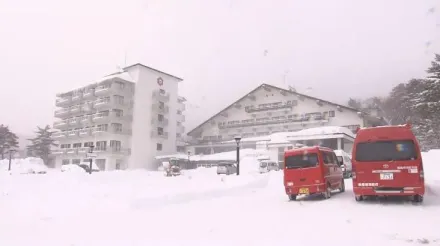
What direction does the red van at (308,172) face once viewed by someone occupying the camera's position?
facing away from the viewer and to the right of the viewer

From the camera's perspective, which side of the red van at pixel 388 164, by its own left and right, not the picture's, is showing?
back

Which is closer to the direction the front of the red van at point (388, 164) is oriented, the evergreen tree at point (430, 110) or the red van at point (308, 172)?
the evergreen tree

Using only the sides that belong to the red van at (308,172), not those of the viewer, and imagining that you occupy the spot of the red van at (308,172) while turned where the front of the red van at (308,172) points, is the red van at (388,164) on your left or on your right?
on your right

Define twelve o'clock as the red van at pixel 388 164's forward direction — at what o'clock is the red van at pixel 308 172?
the red van at pixel 308 172 is roughly at 10 o'clock from the red van at pixel 388 164.

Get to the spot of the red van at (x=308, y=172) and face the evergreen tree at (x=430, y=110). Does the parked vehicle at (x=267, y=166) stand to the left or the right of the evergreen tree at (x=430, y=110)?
left

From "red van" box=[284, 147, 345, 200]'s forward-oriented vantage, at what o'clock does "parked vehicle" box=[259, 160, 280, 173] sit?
The parked vehicle is roughly at 10 o'clock from the red van.

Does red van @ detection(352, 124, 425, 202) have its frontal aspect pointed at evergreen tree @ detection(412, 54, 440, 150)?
yes

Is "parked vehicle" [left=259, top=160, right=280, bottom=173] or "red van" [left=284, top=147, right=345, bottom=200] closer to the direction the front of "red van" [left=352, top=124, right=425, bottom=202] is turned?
the parked vehicle
